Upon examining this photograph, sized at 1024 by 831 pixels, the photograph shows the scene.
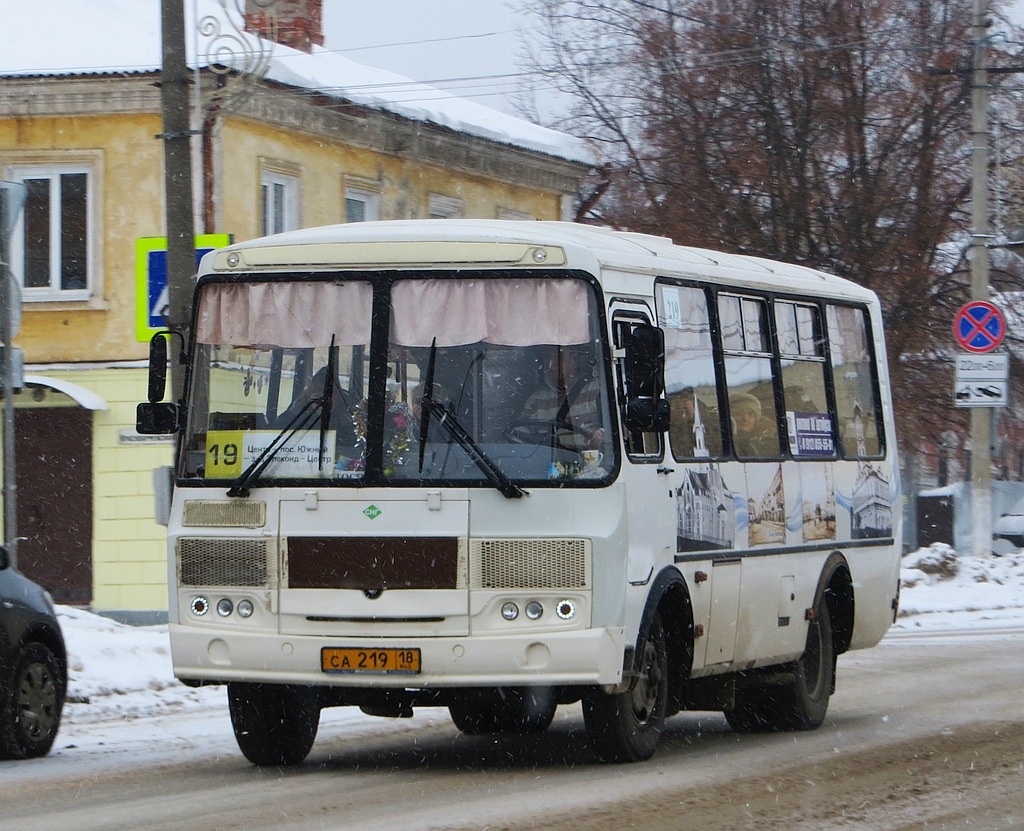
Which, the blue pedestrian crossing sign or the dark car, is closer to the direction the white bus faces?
the dark car

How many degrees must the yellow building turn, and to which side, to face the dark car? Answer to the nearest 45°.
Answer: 0° — it already faces it

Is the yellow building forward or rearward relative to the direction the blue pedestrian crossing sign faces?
rearward

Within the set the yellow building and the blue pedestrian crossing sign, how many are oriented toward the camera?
2
